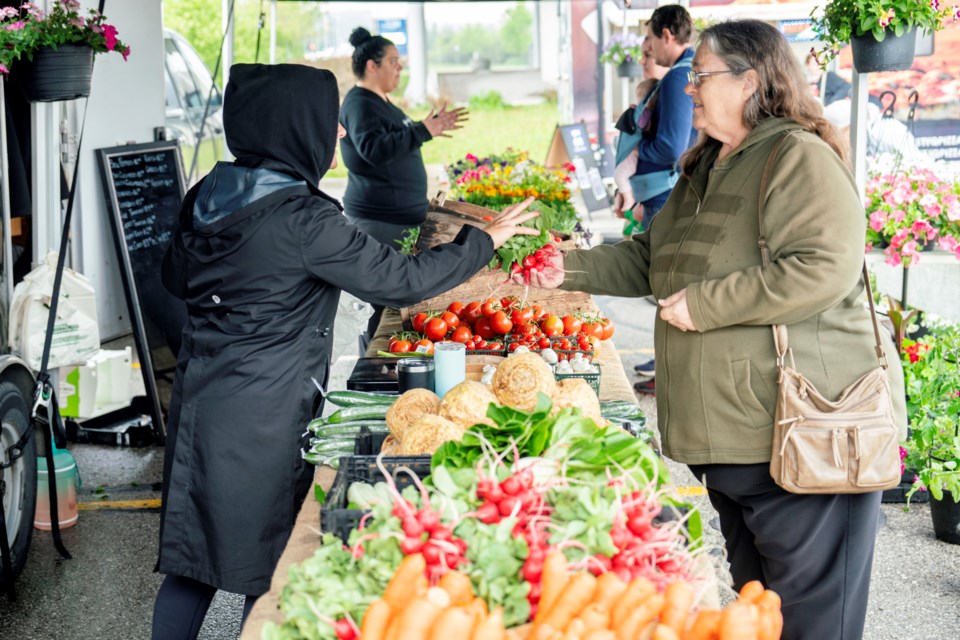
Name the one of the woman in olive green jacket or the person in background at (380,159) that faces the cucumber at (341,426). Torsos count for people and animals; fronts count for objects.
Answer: the woman in olive green jacket

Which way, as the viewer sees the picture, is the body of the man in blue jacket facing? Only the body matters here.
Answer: to the viewer's left

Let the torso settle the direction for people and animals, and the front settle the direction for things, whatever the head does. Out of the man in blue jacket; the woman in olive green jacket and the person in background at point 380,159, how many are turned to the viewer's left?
2

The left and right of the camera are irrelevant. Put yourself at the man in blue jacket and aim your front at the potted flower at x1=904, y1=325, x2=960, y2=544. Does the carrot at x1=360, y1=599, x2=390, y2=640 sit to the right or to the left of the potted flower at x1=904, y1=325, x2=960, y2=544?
right

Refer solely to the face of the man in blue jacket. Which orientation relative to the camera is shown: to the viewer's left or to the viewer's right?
to the viewer's left

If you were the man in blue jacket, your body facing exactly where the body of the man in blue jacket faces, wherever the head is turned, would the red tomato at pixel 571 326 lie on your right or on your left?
on your left

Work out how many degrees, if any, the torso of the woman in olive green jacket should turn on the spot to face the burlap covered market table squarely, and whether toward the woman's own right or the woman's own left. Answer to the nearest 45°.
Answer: approximately 45° to the woman's own left

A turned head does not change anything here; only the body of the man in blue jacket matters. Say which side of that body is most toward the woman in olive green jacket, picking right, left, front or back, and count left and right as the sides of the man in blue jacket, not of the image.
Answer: left

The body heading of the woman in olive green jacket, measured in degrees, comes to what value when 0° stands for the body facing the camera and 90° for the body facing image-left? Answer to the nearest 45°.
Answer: approximately 90°

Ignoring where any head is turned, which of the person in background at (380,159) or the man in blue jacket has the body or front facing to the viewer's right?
the person in background

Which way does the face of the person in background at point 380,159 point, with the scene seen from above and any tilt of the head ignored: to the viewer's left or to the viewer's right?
to the viewer's right

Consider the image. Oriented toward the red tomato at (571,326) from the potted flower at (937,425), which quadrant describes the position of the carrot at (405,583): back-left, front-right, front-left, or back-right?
front-left

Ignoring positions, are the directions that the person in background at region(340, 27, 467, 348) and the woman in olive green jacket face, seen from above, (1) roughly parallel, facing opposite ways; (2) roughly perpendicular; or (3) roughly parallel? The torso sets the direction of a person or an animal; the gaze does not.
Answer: roughly parallel, facing opposite ways

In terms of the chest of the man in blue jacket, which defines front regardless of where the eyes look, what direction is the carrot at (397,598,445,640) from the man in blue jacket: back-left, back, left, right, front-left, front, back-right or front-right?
left

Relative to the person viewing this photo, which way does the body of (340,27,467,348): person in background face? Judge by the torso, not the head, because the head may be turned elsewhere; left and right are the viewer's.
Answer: facing to the right of the viewer

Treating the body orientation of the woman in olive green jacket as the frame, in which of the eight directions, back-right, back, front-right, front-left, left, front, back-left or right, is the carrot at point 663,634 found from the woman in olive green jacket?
left

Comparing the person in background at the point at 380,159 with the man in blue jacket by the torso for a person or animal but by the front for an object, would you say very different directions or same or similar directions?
very different directions

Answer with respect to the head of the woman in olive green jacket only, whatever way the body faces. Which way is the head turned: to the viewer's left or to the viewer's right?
to the viewer's left
